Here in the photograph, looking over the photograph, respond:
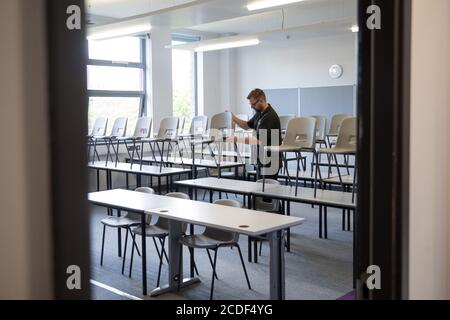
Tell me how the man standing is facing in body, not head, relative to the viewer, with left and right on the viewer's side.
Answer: facing to the left of the viewer
